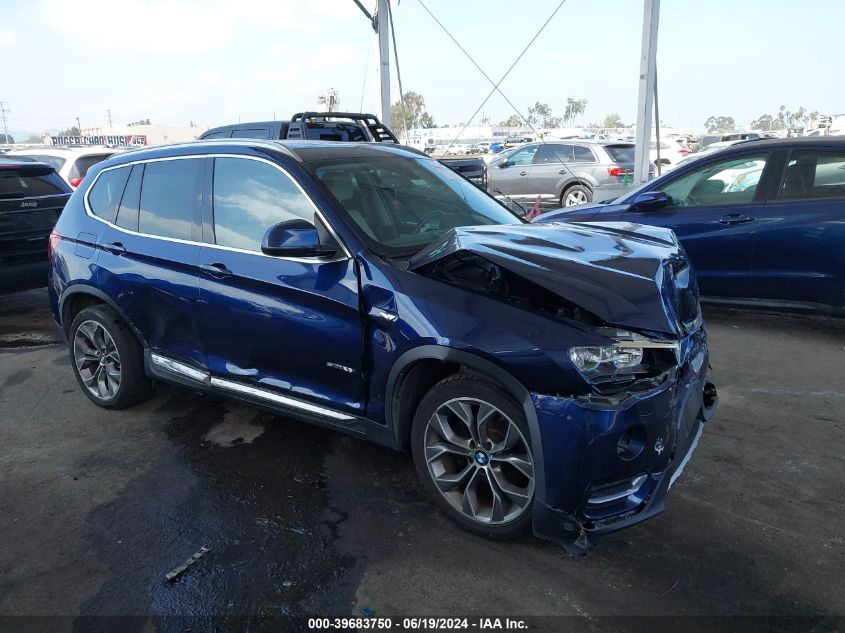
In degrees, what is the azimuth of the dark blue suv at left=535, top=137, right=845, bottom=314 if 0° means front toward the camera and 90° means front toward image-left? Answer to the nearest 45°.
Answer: approximately 90°

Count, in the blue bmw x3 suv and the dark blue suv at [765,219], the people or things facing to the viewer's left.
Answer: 1

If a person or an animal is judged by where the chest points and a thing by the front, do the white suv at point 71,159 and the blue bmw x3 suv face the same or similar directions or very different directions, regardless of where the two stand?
very different directions

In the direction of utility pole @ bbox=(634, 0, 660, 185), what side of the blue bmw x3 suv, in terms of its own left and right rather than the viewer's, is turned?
left

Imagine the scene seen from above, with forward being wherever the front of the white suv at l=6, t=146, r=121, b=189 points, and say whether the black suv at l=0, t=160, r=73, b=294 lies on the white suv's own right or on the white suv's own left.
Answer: on the white suv's own left

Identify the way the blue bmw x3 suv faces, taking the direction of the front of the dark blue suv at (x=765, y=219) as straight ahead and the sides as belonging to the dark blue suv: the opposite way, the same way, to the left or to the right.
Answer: the opposite way

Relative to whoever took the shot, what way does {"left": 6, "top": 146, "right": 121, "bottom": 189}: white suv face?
facing away from the viewer and to the left of the viewer

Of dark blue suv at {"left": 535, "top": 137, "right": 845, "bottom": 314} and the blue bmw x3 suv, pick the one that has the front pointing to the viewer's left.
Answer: the dark blue suv

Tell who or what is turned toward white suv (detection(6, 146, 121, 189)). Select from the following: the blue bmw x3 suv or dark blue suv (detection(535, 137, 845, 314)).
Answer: the dark blue suv
